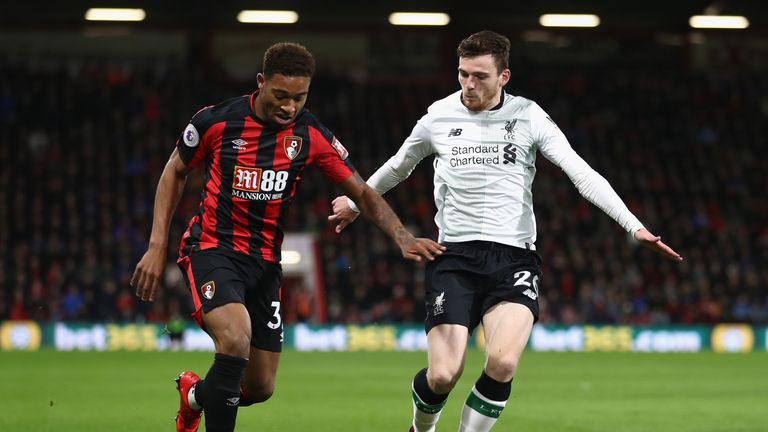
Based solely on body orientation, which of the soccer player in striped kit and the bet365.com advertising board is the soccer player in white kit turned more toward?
the soccer player in striped kit

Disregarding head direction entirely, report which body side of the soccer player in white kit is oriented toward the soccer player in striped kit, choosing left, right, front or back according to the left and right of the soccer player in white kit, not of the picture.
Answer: right

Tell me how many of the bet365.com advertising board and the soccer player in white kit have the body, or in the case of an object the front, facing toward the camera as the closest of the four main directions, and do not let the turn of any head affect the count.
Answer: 2

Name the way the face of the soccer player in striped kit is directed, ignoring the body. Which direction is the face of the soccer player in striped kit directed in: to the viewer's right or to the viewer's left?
to the viewer's right

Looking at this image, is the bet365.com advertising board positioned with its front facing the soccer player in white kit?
yes

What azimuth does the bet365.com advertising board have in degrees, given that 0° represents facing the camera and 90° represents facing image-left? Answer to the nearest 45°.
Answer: approximately 0°

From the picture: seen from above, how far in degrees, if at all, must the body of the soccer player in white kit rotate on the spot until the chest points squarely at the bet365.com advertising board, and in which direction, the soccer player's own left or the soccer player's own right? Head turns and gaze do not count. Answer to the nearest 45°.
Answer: approximately 180°

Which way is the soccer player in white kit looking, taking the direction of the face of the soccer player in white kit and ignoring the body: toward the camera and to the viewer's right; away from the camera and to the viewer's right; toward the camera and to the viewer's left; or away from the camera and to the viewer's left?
toward the camera and to the viewer's left

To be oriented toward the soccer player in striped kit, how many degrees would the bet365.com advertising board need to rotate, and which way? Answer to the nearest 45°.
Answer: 0° — it already faces them
